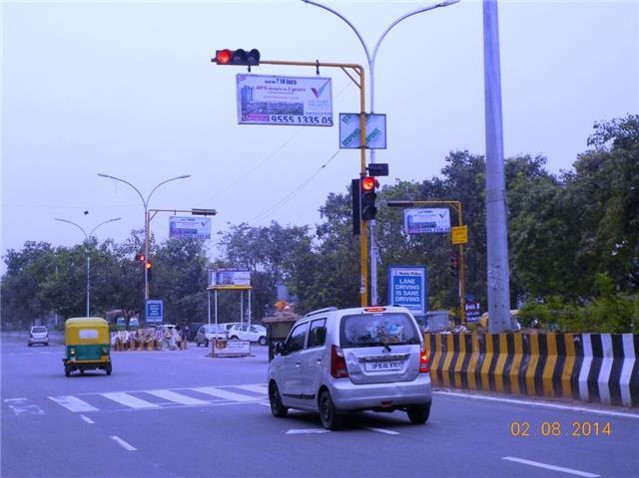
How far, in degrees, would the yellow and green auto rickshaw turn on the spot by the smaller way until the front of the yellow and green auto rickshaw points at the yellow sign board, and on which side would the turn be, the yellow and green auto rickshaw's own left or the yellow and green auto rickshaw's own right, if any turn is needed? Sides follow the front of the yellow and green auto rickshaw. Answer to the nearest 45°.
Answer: approximately 90° to the yellow and green auto rickshaw's own right

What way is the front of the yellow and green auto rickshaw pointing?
away from the camera

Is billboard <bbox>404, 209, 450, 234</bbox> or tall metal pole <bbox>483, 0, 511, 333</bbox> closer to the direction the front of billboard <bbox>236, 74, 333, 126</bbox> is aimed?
the tall metal pole

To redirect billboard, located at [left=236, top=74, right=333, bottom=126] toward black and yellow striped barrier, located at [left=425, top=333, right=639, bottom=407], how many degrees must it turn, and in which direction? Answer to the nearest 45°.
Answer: approximately 45° to its left

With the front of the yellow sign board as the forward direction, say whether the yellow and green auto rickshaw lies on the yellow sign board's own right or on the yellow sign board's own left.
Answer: on the yellow sign board's own right

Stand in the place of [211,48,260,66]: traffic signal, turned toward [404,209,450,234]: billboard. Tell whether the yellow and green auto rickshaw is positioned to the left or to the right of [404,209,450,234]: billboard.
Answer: left

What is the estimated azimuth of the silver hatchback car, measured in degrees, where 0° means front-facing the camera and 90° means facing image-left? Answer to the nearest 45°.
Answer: approximately 135°

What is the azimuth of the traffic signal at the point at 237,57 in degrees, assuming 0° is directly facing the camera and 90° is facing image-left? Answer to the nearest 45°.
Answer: approximately 0°

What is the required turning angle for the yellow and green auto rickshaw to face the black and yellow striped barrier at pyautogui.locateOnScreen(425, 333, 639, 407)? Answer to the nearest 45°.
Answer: approximately 135° to its right
